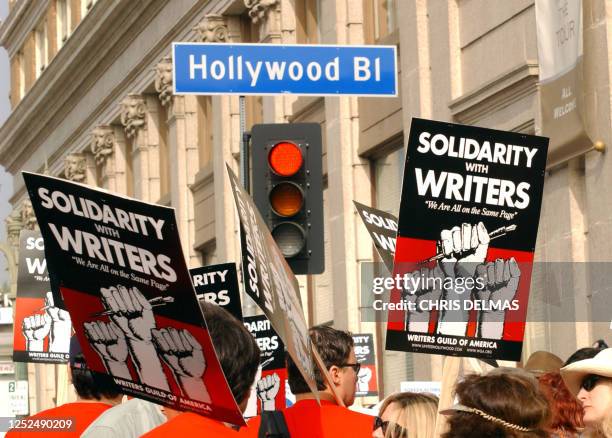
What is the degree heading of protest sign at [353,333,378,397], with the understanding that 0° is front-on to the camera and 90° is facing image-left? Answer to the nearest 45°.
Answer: approximately 0°

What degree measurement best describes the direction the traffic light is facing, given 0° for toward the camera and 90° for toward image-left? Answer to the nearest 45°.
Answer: approximately 0°

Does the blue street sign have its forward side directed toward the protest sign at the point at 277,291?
yes

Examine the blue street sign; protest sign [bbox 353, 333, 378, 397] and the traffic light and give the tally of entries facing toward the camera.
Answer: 3

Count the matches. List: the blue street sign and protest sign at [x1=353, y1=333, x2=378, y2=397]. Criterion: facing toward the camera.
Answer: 2
